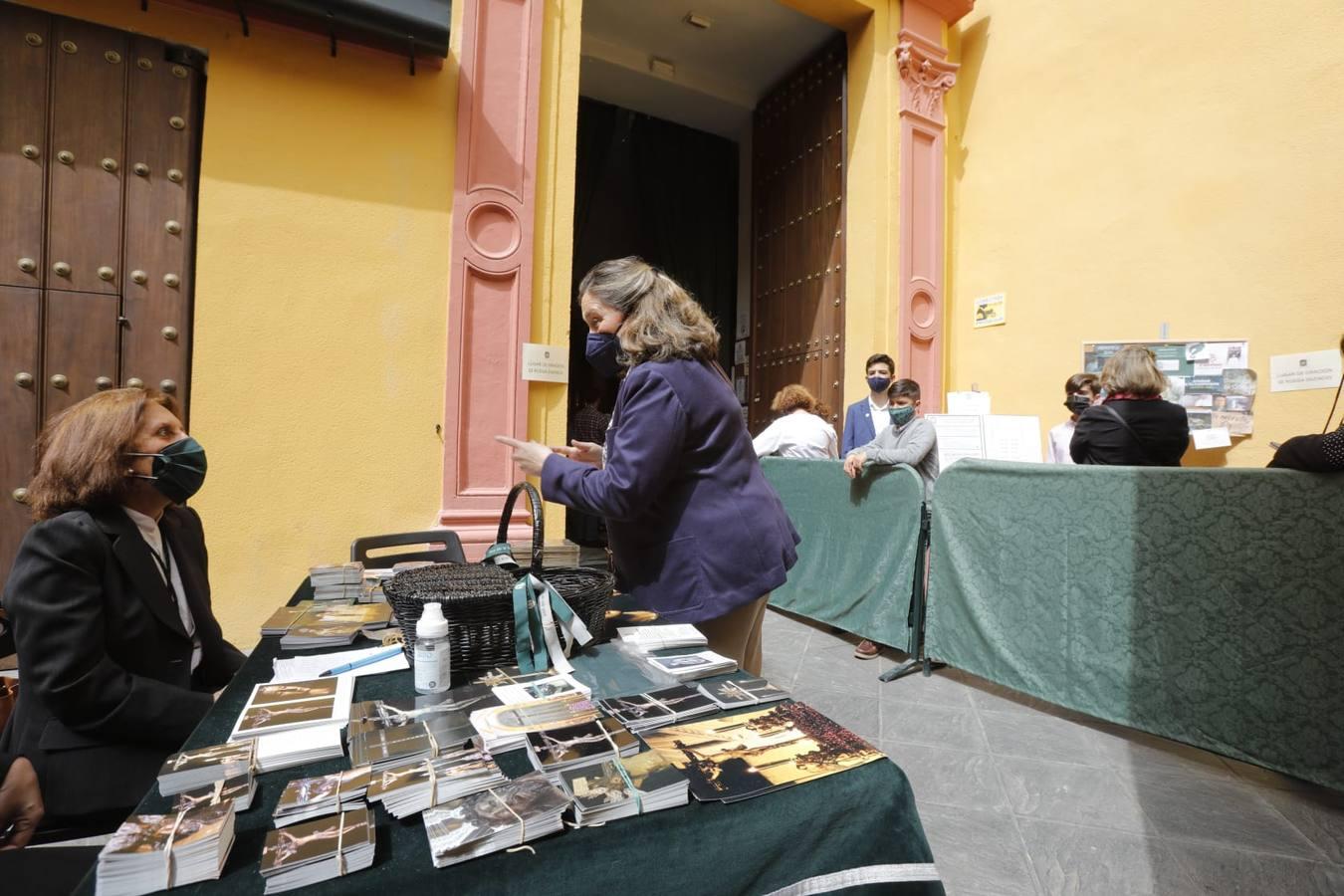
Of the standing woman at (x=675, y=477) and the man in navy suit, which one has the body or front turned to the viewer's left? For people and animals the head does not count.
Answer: the standing woman

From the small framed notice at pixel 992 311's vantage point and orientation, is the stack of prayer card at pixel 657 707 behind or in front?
in front

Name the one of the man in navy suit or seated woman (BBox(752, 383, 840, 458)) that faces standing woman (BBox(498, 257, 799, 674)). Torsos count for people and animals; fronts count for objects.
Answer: the man in navy suit

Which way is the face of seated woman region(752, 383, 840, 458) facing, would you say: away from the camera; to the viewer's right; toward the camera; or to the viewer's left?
away from the camera

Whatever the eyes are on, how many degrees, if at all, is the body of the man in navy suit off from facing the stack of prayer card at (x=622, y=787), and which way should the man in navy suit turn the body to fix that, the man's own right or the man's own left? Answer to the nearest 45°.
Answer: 0° — they already face it

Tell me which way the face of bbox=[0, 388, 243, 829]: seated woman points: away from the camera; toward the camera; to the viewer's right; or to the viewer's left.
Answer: to the viewer's right

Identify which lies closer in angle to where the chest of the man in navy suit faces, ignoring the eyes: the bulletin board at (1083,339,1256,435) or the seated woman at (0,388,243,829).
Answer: the seated woman

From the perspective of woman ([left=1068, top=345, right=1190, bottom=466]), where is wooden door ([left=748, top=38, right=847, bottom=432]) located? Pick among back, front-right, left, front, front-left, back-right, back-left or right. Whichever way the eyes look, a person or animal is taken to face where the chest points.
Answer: front-left

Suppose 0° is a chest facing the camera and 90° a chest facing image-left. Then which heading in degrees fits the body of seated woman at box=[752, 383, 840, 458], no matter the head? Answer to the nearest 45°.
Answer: approximately 180°

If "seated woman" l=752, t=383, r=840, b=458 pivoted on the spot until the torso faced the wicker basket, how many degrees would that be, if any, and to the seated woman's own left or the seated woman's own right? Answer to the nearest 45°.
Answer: approximately 180°

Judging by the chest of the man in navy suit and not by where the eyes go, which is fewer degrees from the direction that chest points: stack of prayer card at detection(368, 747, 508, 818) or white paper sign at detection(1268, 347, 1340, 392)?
the stack of prayer card

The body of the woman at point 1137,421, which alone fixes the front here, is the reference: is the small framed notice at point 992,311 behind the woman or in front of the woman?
in front

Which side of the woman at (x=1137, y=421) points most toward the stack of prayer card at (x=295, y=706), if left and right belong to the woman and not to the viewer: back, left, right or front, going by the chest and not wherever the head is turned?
back

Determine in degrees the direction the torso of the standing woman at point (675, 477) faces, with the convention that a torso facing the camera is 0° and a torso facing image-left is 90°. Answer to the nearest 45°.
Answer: approximately 90°

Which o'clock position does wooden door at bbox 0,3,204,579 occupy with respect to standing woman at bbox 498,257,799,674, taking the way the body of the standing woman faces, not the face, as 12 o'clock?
The wooden door is roughly at 1 o'clock from the standing woman.
